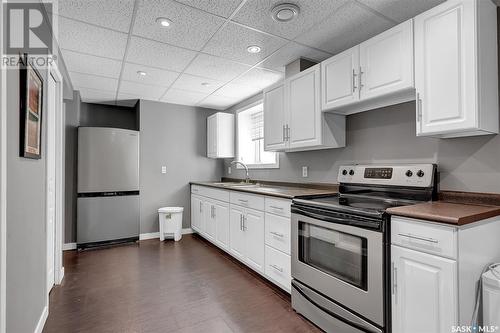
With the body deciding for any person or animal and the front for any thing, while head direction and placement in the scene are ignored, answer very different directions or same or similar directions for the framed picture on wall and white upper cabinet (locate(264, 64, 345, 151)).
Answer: very different directions

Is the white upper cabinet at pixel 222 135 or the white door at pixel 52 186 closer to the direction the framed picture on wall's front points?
the white upper cabinet

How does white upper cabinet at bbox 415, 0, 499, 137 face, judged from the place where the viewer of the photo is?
facing the viewer and to the left of the viewer

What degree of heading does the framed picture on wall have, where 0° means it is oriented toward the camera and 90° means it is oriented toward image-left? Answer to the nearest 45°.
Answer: approximately 270°

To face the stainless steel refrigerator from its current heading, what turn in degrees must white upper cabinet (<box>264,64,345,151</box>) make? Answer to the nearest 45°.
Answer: approximately 45° to its right

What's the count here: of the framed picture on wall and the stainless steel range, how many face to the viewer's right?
1

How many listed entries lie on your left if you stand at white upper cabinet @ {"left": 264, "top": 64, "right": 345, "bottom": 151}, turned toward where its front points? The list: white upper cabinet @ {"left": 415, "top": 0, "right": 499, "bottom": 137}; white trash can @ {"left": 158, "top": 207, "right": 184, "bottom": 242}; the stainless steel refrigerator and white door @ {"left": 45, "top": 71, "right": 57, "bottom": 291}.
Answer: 1

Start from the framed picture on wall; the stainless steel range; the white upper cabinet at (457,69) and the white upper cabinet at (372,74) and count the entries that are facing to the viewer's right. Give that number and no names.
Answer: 1

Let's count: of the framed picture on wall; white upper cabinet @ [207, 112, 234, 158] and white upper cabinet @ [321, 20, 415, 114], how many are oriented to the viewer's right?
1

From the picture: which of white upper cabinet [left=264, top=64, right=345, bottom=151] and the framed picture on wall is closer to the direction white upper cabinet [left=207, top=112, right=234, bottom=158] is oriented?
the framed picture on wall
